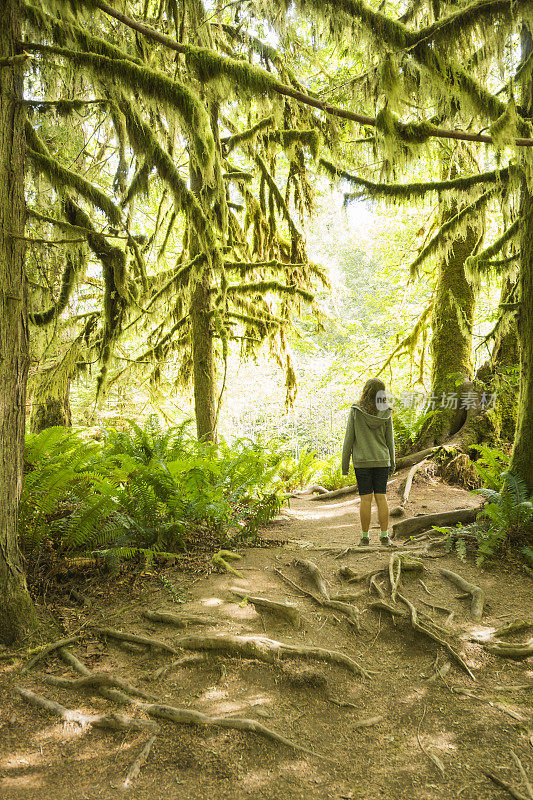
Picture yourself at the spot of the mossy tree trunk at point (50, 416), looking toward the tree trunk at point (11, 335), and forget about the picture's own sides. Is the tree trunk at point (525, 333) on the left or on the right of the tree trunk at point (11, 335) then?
left

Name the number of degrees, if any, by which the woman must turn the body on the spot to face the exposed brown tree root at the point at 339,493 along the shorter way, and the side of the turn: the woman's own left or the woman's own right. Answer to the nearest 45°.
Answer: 0° — they already face it

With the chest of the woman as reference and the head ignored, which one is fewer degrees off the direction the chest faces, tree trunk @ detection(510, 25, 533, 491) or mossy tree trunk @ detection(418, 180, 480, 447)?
the mossy tree trunk

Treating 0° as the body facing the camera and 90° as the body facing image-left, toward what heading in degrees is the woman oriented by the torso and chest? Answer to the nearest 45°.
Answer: approximately 180°

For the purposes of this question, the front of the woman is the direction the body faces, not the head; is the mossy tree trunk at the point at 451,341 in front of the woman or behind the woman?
in front

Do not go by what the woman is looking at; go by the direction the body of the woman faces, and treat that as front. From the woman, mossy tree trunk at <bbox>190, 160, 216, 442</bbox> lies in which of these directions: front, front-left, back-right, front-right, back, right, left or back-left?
front-left

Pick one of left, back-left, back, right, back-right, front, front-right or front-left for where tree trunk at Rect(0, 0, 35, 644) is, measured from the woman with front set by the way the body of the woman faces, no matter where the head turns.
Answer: back-left

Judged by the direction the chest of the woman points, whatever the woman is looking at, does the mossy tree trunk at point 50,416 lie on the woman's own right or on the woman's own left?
on the woman's own left

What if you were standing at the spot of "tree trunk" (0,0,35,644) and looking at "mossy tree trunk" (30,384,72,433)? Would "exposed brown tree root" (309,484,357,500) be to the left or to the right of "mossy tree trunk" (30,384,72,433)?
right

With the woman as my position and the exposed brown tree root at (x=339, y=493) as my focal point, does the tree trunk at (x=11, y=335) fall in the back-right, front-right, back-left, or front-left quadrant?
back-left
